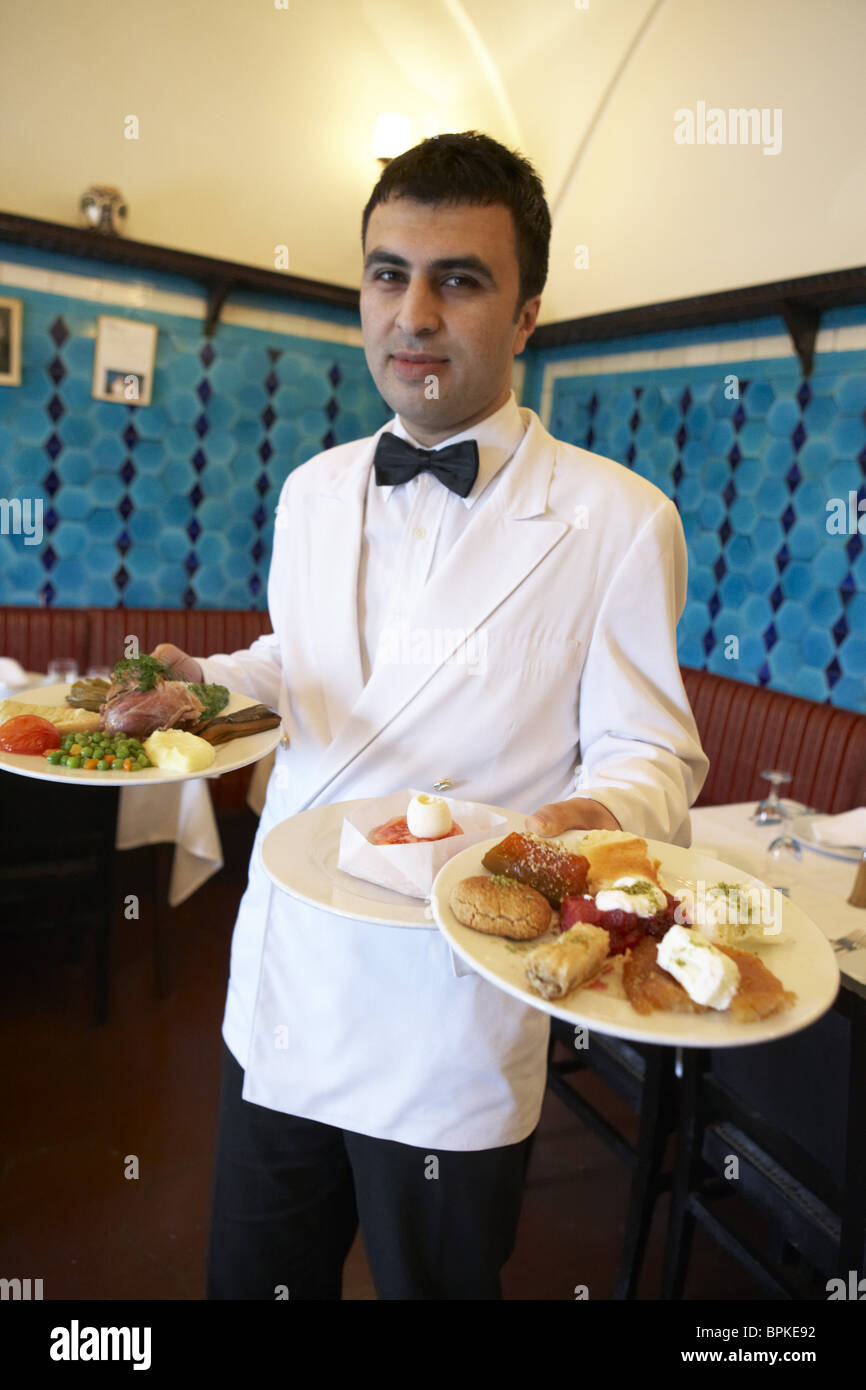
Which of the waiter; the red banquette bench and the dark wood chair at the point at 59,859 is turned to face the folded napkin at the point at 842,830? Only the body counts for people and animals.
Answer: the red banquette bench

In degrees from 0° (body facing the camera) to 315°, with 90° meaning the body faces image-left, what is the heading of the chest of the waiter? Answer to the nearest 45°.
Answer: approximately 45°

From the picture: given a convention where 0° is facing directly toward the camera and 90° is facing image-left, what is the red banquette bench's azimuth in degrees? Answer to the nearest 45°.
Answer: approximately 0°

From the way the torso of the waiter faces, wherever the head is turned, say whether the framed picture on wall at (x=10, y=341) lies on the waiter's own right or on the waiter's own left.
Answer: on the waiter's own right

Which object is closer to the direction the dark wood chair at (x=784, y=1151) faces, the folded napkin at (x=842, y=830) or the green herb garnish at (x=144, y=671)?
the folded napkin

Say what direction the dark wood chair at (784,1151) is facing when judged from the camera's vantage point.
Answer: facing away from the viewer and to the right of the viewer

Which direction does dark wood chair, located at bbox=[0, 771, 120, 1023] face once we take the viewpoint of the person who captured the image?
facing away from the viewer and to the left of the viewer
